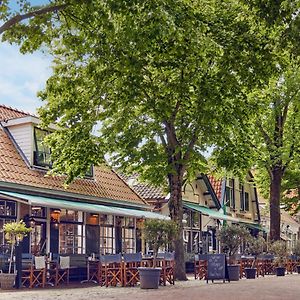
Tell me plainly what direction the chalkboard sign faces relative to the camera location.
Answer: facing the viewer

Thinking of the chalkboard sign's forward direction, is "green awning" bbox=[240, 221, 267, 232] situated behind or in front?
behind

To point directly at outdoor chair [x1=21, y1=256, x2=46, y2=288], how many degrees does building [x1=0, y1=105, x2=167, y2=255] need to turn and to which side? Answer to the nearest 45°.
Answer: approximately 45° to its right

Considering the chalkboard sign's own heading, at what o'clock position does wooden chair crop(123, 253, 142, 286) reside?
The wooden chair is roughly at 2 o'clock from the chalkboard sign.

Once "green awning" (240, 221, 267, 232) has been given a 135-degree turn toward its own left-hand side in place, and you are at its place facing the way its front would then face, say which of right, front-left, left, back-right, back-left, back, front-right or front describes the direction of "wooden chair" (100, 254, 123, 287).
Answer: back

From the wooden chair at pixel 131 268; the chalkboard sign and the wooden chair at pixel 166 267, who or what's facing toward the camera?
the chalkboard sign

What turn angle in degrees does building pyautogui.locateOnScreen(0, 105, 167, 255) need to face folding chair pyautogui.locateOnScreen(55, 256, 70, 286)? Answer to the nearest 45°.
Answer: approximately 45° to its right
